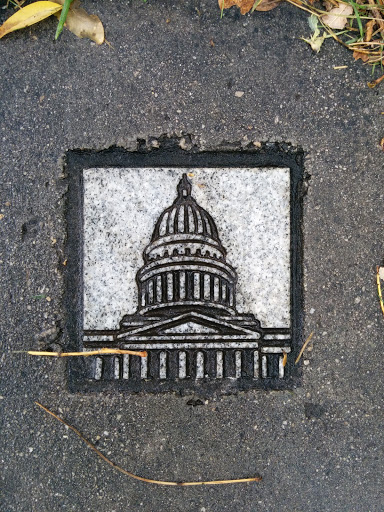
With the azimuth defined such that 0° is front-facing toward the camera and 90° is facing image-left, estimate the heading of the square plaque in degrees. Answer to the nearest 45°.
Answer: approximately 0°
